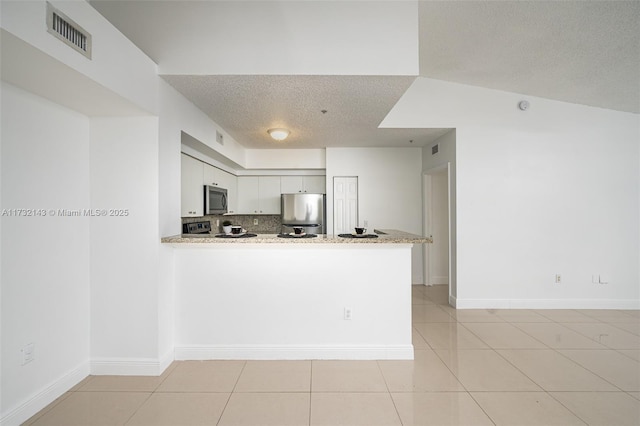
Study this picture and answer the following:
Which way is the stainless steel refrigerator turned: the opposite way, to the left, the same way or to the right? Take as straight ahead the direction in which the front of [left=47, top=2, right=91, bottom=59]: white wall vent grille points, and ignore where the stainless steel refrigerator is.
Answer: to the right

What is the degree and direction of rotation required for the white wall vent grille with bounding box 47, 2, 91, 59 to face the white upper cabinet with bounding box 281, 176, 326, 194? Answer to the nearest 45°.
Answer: approximately 90° to its left

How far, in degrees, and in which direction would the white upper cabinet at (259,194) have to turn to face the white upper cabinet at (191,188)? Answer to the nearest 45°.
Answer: approximately 45° to its right

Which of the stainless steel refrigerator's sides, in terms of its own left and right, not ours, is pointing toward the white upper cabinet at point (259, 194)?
right

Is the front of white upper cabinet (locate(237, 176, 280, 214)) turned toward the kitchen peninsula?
yes

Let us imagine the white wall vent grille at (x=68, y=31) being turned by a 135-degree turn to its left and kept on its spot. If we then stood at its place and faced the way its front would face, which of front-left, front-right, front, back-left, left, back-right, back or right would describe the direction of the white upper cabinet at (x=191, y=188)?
front-right

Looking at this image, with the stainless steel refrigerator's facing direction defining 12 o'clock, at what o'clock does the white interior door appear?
The white interior door is roughly at 9 o'clock from the stainless steel refrigerator.

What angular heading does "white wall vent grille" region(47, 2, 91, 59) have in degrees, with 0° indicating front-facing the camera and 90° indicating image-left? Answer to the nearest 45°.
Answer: approximately 315°

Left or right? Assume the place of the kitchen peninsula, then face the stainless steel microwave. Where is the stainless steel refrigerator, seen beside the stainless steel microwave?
right
